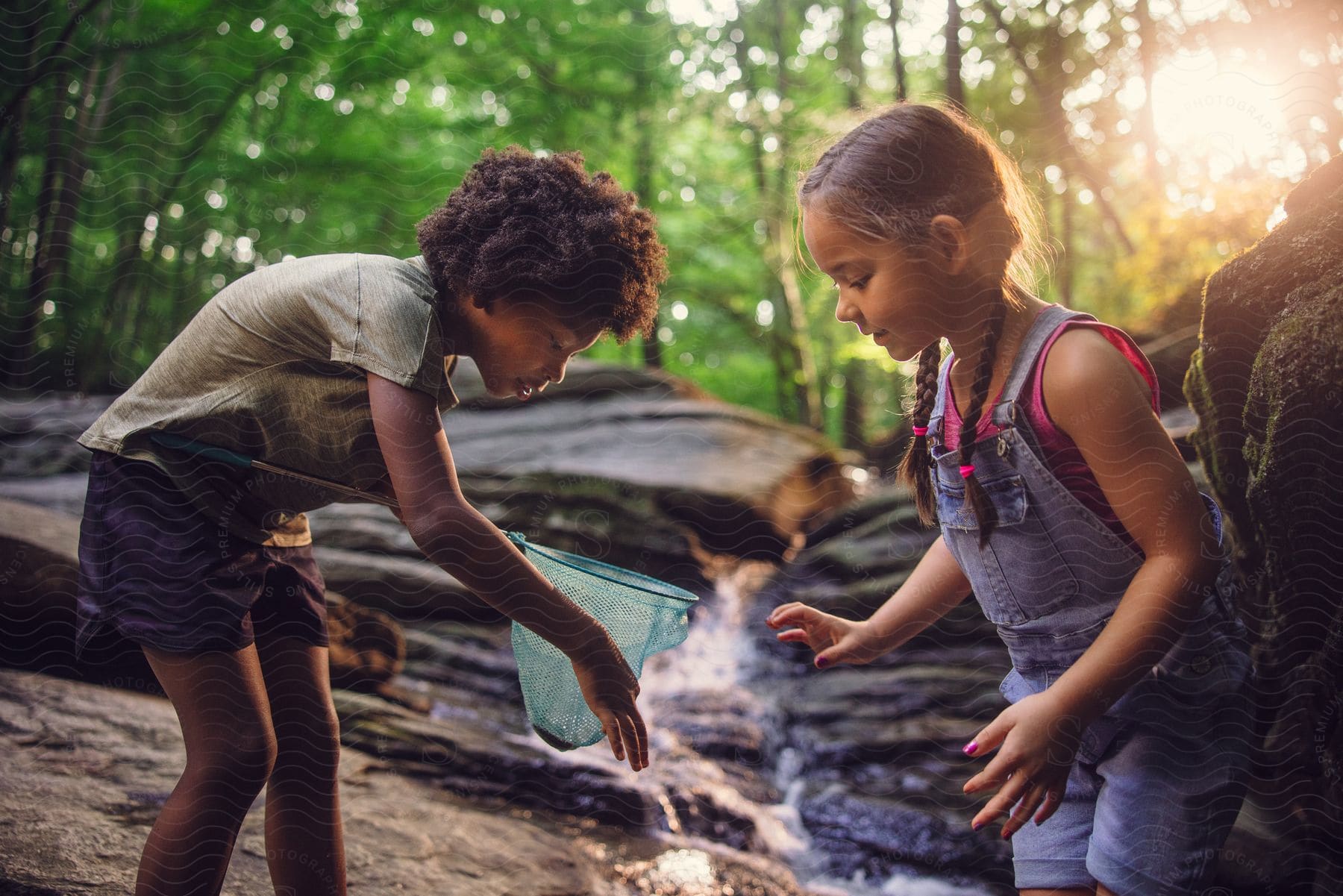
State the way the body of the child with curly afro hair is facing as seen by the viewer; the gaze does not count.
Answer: to the viewer's right

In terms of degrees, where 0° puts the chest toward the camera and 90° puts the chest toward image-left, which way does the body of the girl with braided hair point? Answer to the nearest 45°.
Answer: approximately 45°

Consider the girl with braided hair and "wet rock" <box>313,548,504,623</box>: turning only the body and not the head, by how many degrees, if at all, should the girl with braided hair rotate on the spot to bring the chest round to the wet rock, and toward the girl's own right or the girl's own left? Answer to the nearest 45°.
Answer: approximately 90° to the girl's own right

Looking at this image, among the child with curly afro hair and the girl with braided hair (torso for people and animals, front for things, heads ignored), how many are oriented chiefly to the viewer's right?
1

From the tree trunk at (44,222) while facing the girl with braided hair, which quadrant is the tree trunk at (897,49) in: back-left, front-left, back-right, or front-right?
front-left

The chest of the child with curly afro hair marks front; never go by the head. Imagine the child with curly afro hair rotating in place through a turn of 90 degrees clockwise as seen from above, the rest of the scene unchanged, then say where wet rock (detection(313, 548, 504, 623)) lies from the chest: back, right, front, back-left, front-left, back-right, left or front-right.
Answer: back

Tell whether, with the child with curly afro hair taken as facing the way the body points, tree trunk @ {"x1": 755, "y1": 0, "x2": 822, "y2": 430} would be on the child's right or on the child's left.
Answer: on the child's left

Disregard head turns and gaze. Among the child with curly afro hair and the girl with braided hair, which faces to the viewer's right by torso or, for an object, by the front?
the child with curly afro hair

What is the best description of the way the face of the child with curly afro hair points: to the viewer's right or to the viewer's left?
to the viewer's right

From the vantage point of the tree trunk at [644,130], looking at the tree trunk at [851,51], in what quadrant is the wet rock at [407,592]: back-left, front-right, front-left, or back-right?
back-right

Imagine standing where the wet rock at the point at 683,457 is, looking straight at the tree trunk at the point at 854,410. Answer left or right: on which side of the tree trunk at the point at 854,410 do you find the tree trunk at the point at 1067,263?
right
